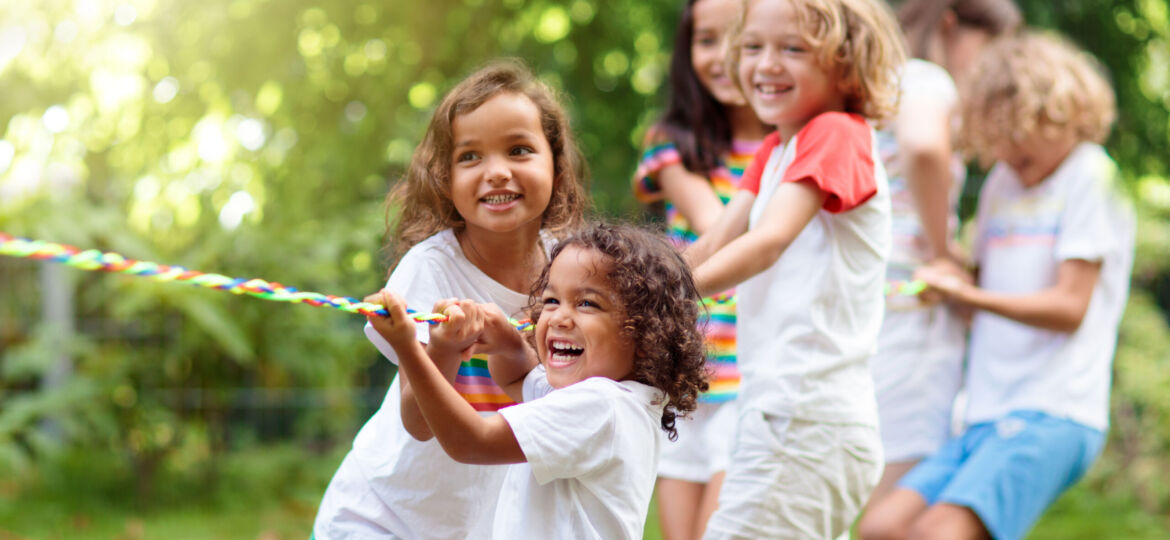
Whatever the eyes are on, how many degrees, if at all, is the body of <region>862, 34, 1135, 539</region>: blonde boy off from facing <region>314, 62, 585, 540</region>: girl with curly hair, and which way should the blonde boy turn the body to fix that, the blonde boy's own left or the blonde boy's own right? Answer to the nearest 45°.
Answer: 0° — they already face them

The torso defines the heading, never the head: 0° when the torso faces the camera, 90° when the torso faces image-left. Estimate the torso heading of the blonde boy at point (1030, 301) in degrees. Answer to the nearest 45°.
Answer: approximately 45°

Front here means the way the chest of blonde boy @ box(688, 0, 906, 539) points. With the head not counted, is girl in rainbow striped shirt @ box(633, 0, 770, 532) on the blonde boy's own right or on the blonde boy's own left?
on the blonde boy's own right

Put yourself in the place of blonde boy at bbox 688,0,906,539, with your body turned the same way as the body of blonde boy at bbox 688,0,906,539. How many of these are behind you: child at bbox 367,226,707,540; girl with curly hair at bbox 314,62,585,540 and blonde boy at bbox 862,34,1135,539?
1

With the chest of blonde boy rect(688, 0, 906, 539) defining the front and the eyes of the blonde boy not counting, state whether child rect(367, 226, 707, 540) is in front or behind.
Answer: in front

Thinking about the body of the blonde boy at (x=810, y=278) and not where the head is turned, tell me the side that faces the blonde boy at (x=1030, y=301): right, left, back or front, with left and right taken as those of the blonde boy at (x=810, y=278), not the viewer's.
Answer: back
